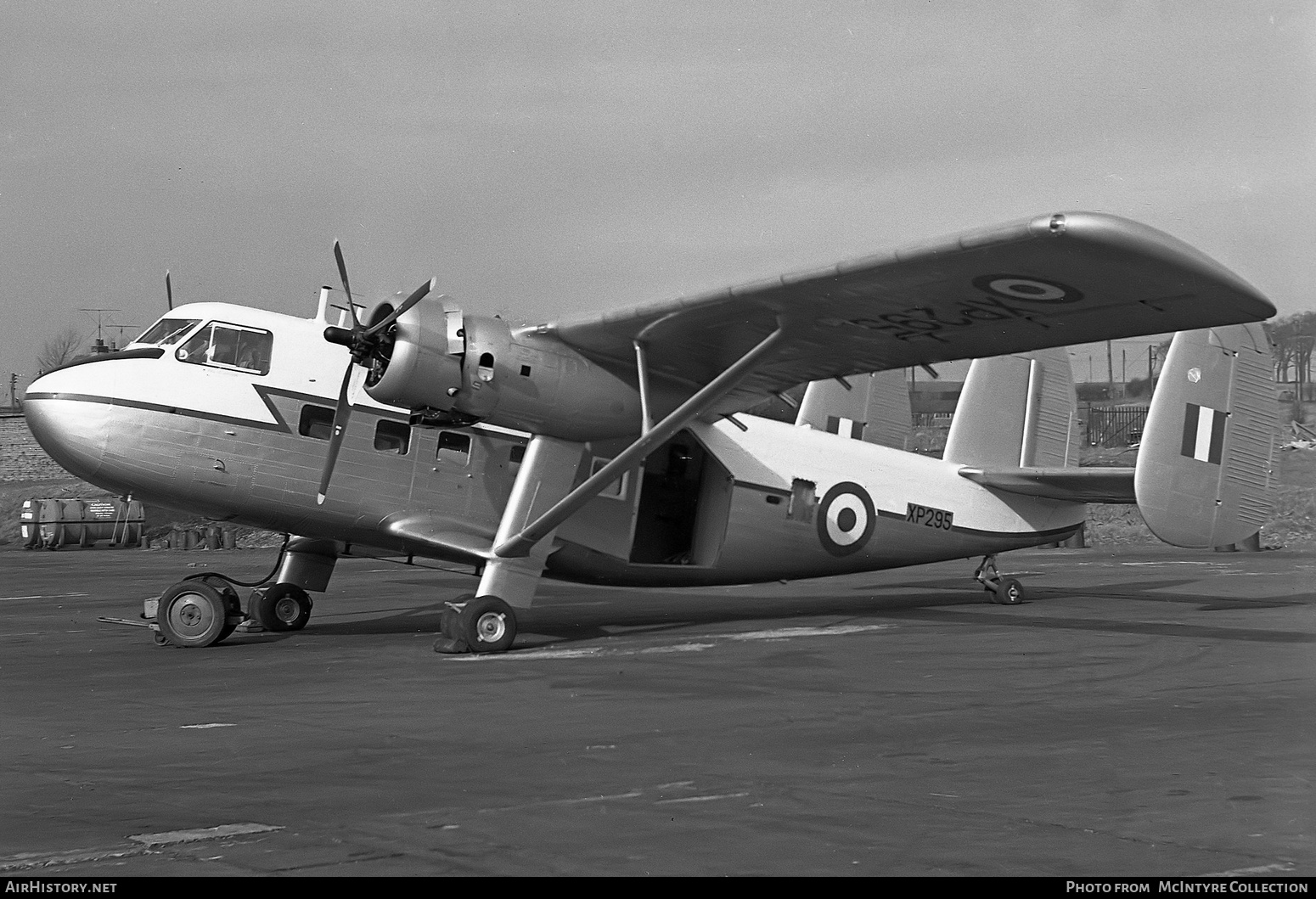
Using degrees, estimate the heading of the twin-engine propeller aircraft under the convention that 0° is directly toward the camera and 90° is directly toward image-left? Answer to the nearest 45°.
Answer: approximately 45°

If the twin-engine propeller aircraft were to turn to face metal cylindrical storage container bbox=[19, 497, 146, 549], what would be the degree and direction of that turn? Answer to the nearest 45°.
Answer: approximately 90° to its right
